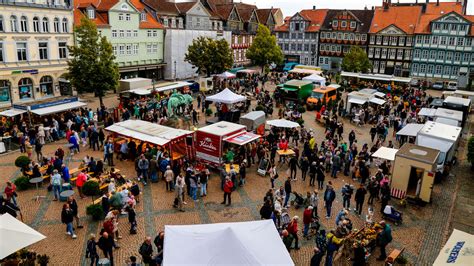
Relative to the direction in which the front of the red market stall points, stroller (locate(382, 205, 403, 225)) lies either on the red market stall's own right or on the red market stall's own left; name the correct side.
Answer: on the red market stall's own left

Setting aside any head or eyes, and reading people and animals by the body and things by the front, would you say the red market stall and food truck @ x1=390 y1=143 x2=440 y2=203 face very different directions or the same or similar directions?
very different directions

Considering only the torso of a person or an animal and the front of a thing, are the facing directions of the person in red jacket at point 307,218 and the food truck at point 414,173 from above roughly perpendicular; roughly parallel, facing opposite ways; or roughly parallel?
roughly perpendicular

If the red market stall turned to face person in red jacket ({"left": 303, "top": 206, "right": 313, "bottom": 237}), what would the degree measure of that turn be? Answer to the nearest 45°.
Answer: approximately 90° to its left

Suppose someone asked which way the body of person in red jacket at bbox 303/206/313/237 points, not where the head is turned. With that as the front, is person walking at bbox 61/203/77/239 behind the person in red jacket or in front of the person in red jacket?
behind

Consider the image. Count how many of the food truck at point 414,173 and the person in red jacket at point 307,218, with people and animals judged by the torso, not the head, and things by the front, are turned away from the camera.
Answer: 1
